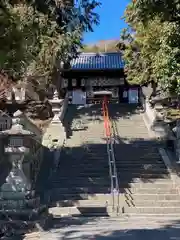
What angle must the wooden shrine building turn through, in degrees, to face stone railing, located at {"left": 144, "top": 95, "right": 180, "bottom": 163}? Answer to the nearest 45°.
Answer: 0° — it already faces it

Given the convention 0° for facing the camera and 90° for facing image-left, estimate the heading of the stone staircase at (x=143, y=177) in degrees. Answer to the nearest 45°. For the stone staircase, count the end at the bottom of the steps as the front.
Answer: approximately 0°

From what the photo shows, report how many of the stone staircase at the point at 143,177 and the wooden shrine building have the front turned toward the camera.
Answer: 2

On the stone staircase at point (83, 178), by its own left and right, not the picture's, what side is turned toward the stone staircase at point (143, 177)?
left

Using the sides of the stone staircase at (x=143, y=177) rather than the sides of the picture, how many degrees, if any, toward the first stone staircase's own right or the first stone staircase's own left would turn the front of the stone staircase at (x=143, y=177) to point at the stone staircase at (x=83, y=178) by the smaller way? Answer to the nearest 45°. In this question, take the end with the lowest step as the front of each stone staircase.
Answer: approximately 90° to the first stone staircase's own right

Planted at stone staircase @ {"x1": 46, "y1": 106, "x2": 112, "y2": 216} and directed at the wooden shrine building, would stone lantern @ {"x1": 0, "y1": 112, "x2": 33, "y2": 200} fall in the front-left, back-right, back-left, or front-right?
back-left

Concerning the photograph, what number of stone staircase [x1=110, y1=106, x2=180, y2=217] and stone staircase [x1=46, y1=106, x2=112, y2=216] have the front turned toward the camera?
2

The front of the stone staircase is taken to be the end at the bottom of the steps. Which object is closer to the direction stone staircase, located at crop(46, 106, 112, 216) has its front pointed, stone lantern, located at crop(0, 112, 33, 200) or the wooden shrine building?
the stone lantern

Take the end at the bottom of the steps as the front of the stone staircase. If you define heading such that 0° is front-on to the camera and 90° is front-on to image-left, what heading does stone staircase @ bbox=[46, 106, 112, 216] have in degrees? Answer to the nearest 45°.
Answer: approximately 0°

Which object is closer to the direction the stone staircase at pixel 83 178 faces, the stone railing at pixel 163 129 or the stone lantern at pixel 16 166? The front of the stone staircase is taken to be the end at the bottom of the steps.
the stone lantern

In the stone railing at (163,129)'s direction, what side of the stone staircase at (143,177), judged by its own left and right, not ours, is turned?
back
